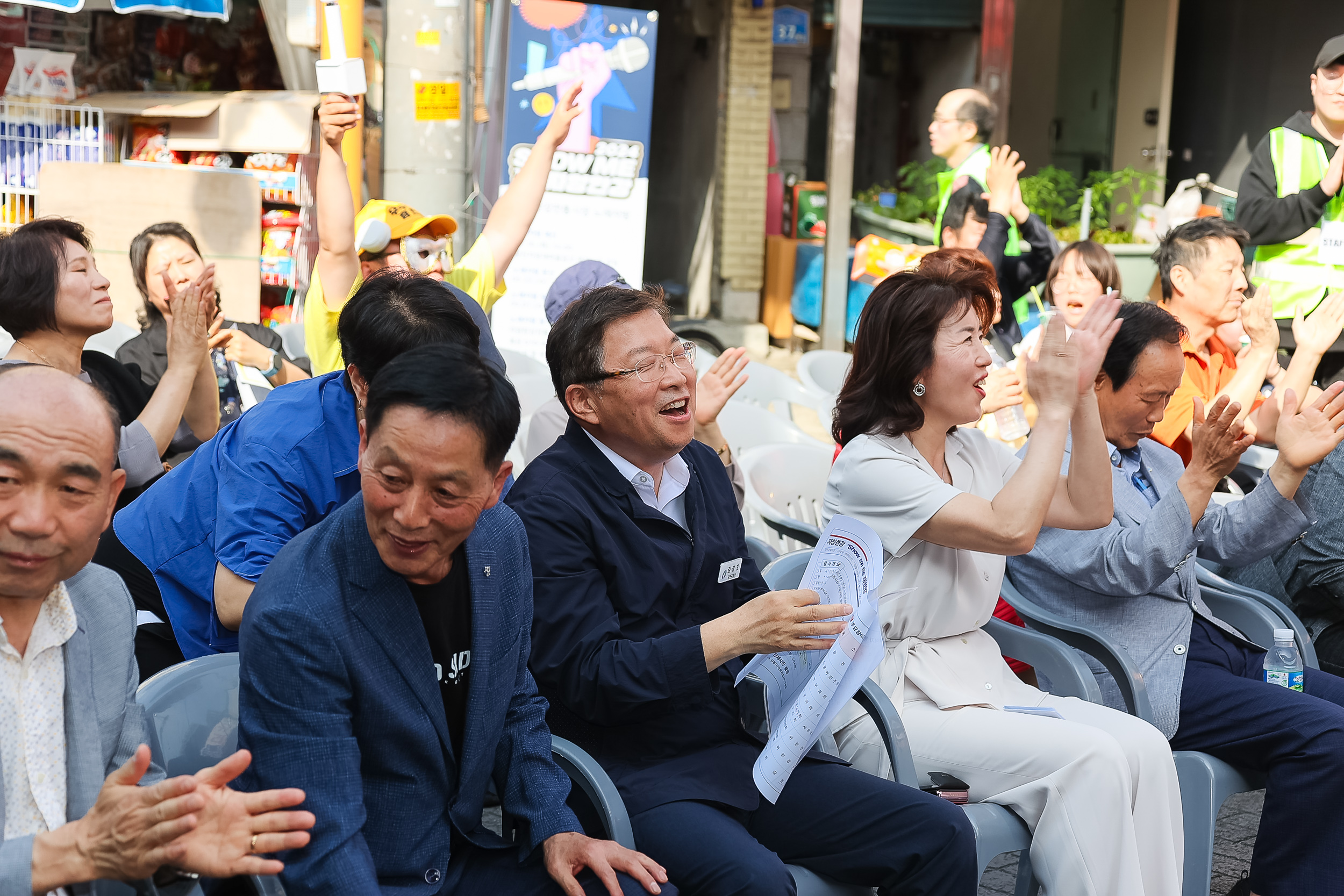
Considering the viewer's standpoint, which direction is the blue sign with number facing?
facing the viewer

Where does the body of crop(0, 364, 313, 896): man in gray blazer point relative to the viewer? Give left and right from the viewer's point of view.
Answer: facing the viewer and to the right of the viewer

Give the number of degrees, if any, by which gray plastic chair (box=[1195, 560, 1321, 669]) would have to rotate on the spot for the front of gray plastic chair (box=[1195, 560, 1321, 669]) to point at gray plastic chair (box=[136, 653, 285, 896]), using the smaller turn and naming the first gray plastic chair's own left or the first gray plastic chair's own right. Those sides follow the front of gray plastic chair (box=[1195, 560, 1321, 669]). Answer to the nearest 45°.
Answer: approximately 90° to the first gray plastic chair's own right

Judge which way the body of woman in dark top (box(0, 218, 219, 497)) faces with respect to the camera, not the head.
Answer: to the viewer's right

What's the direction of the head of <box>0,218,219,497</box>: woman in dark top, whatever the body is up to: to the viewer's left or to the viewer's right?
to the viewer's right

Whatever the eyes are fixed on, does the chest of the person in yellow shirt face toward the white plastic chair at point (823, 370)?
no

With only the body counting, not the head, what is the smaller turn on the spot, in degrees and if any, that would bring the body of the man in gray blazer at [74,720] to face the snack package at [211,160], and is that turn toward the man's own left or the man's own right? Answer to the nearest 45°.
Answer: approximately 135° to the man's own left

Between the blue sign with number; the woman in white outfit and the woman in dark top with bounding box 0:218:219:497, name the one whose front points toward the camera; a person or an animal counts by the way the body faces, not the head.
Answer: the blue sign with number

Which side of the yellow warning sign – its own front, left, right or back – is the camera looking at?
front

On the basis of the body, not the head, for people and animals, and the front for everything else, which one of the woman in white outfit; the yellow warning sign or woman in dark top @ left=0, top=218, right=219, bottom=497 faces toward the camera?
the yellow warning sign

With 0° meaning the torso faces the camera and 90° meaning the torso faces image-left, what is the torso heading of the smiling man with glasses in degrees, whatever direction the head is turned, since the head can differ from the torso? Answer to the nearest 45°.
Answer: approximately 315°

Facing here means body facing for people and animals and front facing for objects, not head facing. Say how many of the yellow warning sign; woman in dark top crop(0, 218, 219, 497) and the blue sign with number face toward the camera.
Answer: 2

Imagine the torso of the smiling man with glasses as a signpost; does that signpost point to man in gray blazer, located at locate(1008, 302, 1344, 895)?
no

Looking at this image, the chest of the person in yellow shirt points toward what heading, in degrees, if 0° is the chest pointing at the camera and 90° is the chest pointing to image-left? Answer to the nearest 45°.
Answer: approximately 315°
